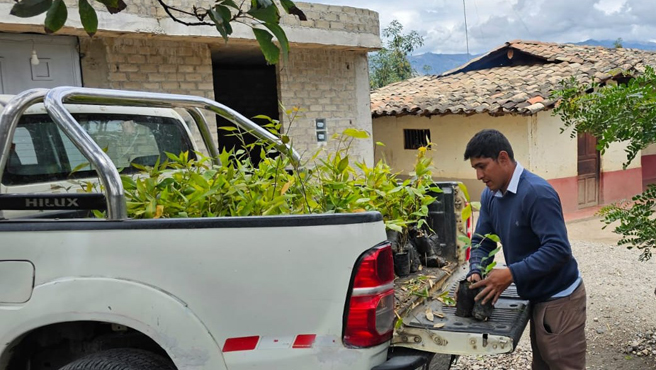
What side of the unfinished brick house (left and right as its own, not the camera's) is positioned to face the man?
front

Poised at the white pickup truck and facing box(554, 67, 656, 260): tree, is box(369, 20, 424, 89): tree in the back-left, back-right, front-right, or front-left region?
front-left

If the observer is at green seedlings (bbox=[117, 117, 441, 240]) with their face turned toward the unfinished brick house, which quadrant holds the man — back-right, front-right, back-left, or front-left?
back-right

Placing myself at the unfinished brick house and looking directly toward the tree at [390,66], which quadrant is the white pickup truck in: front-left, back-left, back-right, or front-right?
back-right

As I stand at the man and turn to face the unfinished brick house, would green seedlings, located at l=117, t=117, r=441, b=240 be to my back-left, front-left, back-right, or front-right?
front-left

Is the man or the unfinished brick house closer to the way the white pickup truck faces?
the unfinished brick house

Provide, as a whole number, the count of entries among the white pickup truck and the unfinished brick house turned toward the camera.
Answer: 1

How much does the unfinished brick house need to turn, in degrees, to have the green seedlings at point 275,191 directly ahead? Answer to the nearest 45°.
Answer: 0° — it already faces it

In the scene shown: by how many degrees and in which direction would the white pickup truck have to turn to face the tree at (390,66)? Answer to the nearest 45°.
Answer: approximately 45° to its right

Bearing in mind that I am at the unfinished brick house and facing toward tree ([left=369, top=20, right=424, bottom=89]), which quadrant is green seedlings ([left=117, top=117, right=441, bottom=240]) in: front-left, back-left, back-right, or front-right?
back-right

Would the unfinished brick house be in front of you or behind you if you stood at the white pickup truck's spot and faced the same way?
in front

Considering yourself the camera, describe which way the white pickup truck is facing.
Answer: facing away from the viewer and to the left of the viewer

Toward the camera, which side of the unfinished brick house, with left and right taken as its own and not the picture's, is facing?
front

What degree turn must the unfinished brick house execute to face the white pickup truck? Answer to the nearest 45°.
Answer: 0° — it already faces it

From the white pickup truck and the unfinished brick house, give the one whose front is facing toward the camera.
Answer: the unfinished brick house
